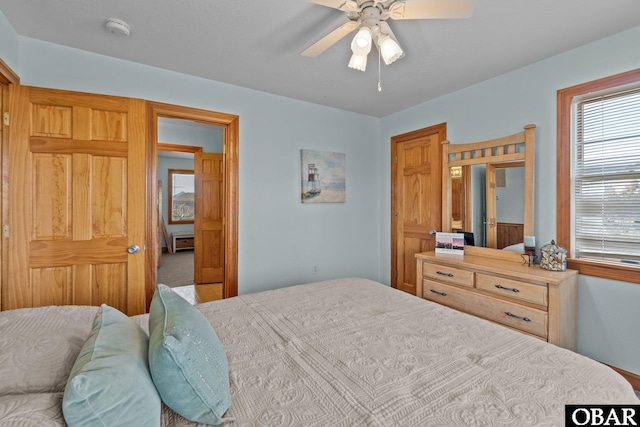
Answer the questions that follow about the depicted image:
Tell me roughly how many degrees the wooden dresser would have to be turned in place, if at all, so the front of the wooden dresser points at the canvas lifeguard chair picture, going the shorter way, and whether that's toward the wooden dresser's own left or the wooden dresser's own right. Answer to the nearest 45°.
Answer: approximately 45° to the wooden dresser's own right

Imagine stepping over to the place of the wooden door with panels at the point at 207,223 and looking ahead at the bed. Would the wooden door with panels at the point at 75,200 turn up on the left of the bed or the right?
right

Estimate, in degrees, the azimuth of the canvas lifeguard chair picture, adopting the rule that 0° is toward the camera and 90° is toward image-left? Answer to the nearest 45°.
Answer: approximately 315°

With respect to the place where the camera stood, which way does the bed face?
facing away from the viewer and to the right of the viewer

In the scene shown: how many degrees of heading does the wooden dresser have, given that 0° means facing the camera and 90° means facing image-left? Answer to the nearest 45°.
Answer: approximately 45°

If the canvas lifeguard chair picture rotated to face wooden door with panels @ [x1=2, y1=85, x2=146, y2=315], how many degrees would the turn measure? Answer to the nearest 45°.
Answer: approximately 90° to its right

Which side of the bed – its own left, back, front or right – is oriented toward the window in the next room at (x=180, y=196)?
left

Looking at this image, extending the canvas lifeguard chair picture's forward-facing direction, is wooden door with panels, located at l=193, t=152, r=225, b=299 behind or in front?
behind

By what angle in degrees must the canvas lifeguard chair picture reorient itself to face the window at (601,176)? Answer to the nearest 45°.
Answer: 0° — it already faces it
